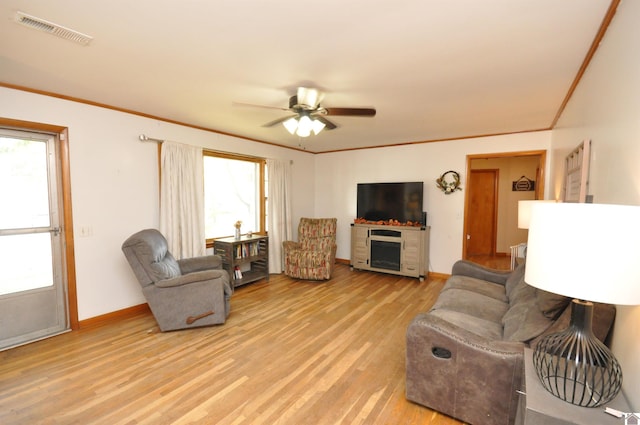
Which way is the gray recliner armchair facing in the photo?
to the viewer's right

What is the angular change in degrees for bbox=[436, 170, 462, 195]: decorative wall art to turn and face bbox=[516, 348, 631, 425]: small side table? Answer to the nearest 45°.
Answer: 0° — it already faces it

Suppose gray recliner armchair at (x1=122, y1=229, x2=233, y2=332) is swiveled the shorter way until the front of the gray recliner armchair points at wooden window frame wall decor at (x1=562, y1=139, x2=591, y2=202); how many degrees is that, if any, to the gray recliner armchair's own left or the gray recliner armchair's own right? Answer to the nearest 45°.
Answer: approximately 45° to the gray recliner armchair's own right

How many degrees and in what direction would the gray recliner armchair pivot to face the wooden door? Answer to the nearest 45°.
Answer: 0° — it already faces it

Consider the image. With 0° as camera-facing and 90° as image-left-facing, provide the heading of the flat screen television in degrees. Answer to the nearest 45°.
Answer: approximately 0°

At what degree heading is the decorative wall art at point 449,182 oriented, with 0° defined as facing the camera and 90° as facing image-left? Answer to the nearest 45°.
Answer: approximately 0°

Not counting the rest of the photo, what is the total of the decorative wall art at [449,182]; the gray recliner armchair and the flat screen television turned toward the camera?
2
